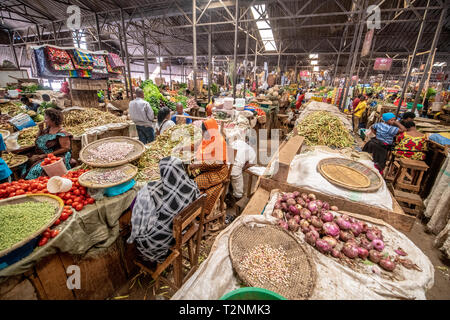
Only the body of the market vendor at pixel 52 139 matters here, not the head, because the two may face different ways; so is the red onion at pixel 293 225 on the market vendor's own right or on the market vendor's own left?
on the market vendor's own left

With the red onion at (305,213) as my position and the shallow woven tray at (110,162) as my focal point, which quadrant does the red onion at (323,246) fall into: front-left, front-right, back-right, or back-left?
back-left

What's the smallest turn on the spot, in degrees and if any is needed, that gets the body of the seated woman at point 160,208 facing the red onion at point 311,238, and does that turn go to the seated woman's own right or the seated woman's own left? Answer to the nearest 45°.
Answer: approximately 90° to the seated woman's own right

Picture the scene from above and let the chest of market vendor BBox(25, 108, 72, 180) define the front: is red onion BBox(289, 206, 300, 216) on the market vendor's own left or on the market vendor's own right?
on the market vendor's own left
